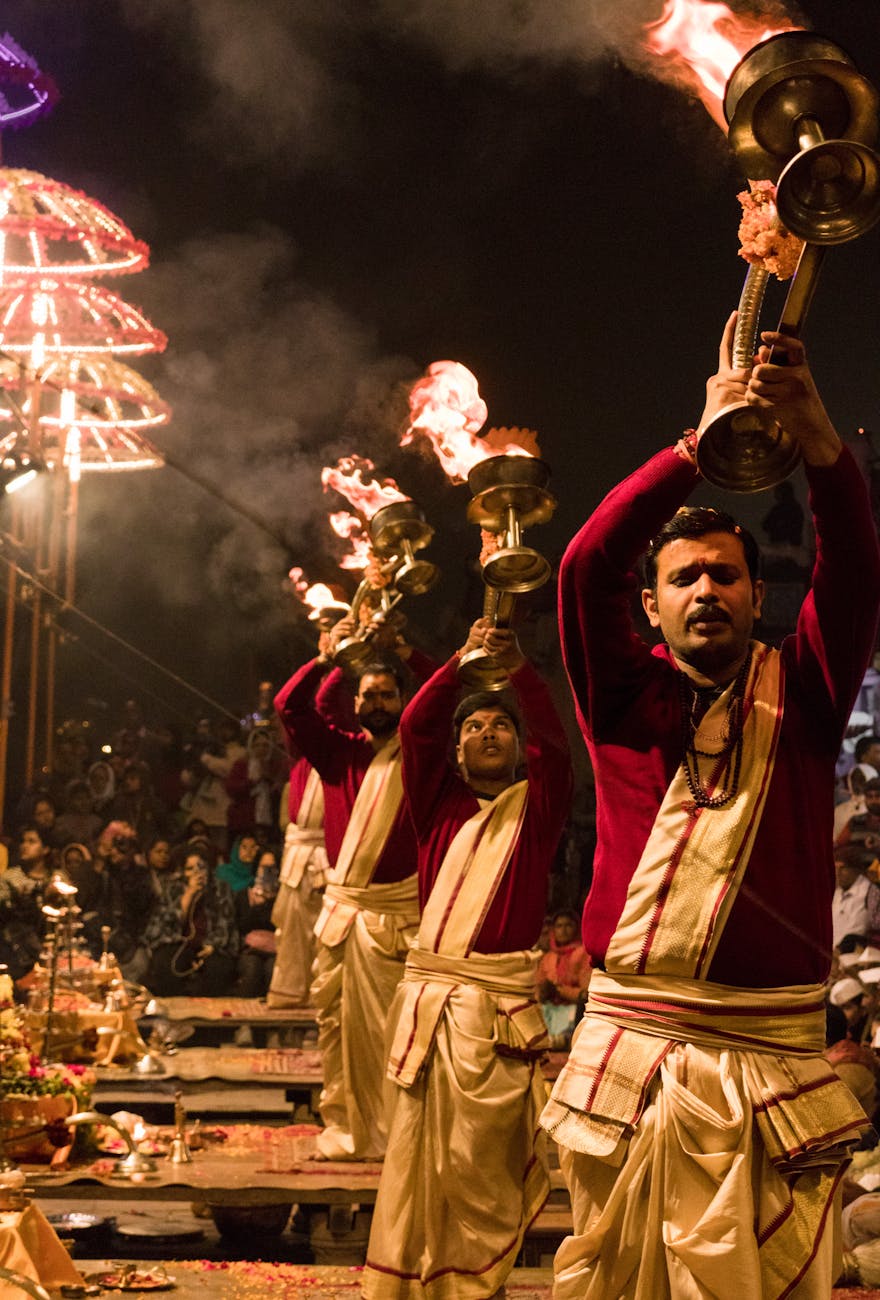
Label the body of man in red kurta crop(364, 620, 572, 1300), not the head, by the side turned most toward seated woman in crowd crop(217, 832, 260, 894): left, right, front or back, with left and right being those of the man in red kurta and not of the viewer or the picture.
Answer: back

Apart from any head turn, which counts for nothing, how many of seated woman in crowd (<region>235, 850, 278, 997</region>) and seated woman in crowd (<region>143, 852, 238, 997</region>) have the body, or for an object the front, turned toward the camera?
2

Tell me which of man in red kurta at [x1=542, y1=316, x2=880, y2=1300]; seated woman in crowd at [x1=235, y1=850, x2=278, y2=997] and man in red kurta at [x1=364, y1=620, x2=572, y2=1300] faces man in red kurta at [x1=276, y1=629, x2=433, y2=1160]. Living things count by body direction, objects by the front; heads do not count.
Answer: the seated woman in crowd

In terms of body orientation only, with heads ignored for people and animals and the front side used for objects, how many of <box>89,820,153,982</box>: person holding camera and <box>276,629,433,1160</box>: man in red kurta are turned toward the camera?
2

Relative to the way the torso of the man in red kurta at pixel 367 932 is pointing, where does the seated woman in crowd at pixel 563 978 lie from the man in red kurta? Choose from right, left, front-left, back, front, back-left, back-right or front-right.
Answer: back-left

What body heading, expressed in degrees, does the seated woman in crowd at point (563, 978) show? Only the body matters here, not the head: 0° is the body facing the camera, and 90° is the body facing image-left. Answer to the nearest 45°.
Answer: approximately 0°

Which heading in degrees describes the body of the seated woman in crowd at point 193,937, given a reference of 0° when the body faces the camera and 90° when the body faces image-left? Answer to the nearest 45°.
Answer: approximately 0°
